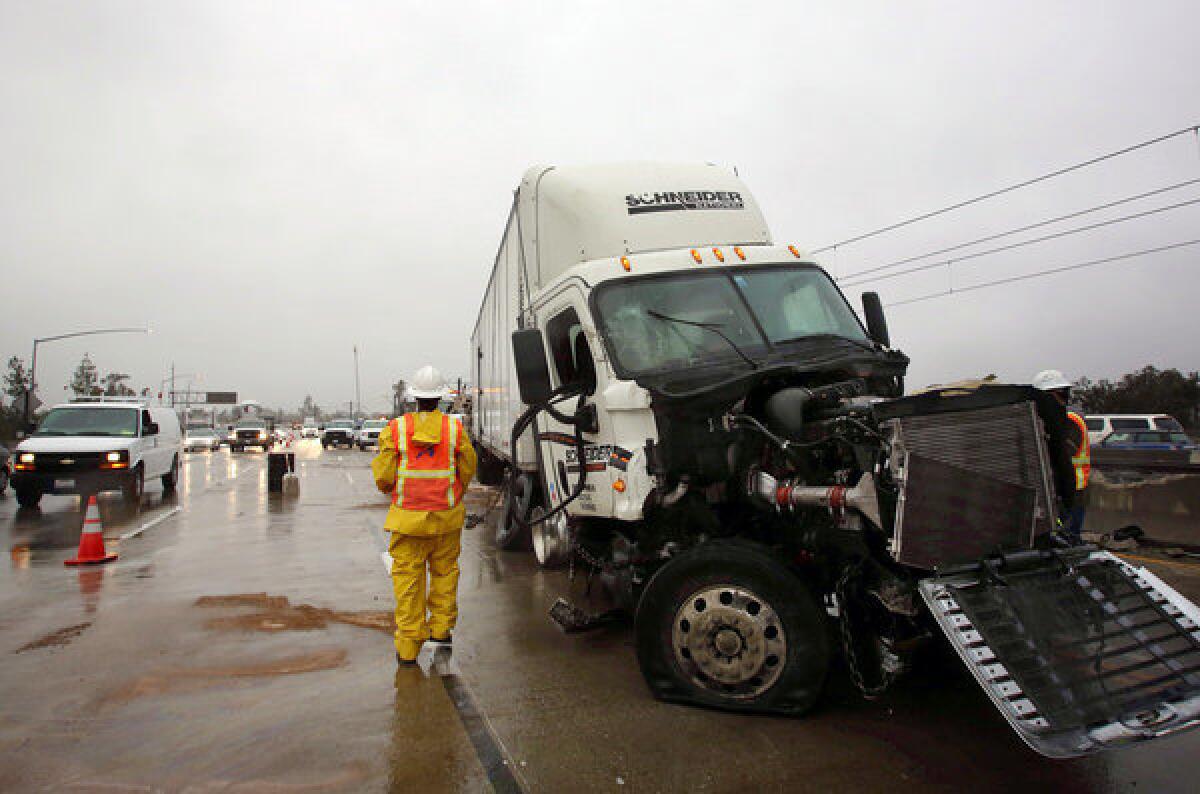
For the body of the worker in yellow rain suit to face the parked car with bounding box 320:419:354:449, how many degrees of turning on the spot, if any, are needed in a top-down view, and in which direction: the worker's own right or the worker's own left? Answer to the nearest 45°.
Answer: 0° — they already face it

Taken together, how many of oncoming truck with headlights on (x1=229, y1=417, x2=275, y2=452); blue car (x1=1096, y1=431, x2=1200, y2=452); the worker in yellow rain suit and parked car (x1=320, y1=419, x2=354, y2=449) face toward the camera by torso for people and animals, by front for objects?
2

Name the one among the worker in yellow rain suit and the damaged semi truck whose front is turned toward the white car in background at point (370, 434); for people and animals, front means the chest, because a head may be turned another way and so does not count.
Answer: the worker in yellow rain suit

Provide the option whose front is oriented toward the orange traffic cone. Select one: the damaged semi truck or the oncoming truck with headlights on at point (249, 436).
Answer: the oncoming truck with headlights on

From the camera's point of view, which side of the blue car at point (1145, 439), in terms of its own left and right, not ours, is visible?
left

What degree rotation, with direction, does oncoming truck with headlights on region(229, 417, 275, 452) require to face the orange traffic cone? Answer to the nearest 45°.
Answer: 0° — it already faces it

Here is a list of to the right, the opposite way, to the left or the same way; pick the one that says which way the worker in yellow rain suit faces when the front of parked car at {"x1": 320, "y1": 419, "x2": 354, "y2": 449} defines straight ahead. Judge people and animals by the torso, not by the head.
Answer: the opposite way

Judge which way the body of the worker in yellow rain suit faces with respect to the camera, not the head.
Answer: away from the camera
